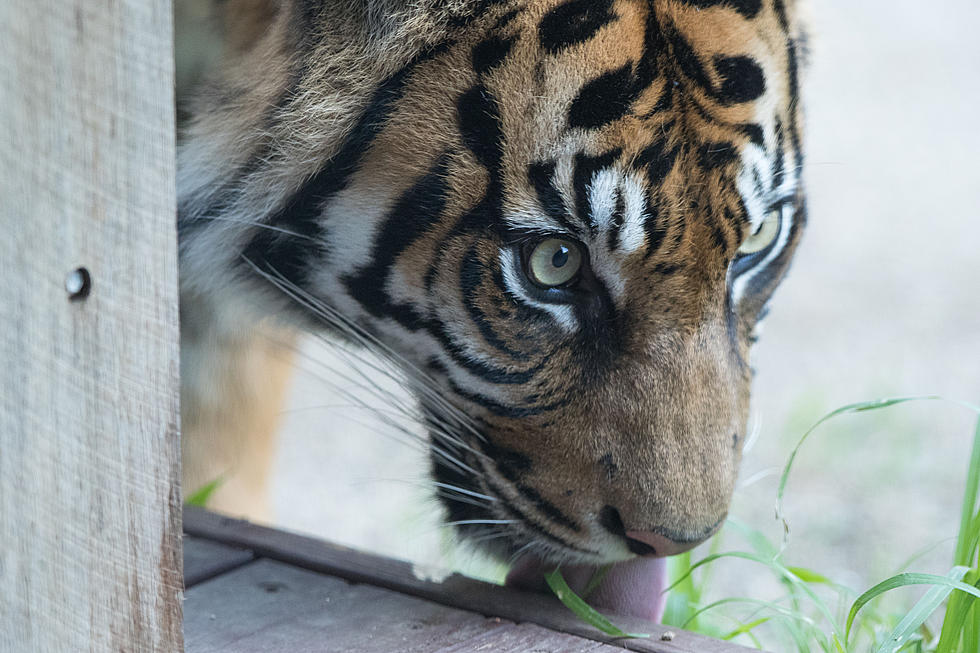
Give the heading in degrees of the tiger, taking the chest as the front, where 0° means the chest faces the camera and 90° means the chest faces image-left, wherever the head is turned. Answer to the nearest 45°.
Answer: approximately 315°

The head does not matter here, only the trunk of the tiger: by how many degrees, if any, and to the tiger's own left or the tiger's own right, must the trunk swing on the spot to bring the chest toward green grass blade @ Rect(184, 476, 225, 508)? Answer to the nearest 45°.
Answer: approximately 180°

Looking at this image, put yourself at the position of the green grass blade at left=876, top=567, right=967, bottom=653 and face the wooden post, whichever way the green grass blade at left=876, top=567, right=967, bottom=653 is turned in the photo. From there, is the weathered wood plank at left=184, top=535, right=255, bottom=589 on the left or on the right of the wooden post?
right

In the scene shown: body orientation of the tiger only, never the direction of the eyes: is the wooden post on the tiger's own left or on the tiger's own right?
on the tiger's own right
